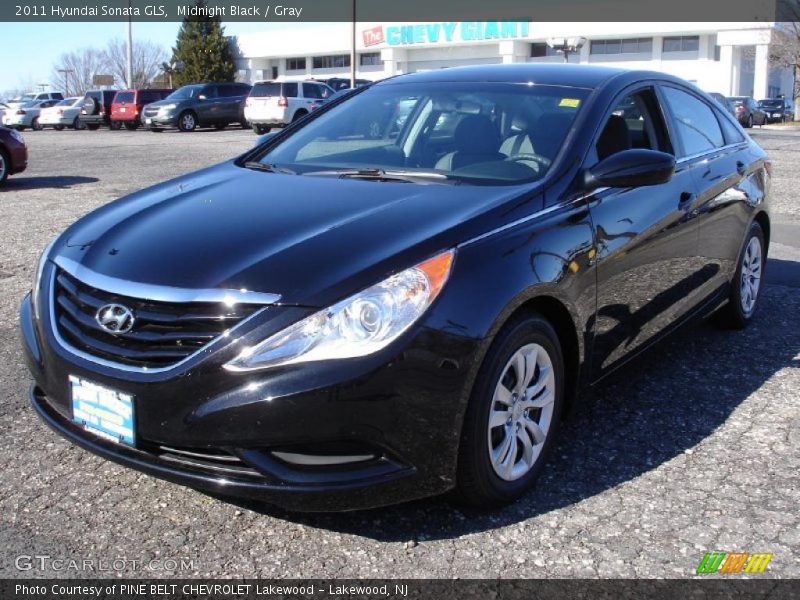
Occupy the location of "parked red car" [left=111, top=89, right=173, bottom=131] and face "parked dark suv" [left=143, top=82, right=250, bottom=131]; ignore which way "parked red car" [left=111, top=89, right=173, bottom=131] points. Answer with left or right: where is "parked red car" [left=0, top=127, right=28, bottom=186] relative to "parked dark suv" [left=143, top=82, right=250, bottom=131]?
right

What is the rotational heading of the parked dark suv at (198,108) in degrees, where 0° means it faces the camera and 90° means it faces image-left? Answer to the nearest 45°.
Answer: approximately 45°

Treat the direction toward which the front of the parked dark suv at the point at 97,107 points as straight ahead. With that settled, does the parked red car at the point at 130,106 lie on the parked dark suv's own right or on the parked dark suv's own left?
on the parked dark suv's own right

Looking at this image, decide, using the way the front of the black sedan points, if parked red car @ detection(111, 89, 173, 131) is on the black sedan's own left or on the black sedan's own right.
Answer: on the black sedan's own right

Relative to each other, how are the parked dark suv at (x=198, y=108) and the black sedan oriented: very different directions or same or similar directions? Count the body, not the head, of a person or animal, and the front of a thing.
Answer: same or similar directions

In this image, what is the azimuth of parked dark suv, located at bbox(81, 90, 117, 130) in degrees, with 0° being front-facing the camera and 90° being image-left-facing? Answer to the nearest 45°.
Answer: approximately 225°

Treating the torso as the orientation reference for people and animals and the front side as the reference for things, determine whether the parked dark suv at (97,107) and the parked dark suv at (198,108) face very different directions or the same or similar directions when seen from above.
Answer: very different directions

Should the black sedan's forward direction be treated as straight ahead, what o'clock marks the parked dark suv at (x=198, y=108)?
The parked dark suv is roughly at 4 o'clock from the black sedan.

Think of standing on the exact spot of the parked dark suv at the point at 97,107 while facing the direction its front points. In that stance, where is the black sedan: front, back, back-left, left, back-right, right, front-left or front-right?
back-right

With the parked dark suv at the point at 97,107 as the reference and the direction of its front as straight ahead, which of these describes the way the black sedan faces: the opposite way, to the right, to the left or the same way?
the opposite way

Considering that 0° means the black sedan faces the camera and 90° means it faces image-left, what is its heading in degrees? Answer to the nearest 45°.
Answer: approximately 45°

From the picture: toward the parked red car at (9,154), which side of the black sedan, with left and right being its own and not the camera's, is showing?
right

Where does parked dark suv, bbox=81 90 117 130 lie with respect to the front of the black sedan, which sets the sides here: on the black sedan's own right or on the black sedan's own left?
on the black sedan's own right

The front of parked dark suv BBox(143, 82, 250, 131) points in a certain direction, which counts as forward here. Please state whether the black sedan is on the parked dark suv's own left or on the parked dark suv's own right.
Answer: on the parked dark suv's own left

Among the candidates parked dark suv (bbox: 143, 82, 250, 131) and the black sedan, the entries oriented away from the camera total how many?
0
